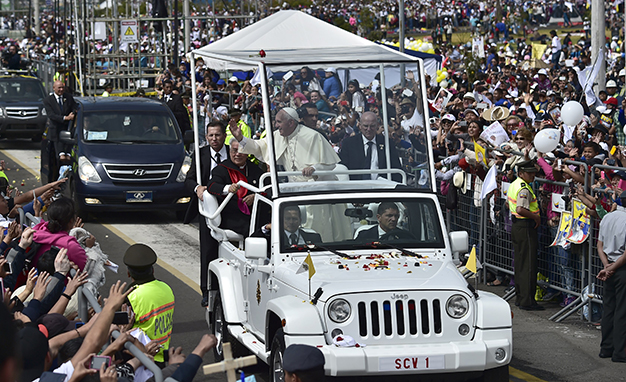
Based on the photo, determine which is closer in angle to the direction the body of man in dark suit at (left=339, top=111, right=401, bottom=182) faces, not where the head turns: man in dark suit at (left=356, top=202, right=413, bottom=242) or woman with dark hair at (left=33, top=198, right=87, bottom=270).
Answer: the man in dark suit

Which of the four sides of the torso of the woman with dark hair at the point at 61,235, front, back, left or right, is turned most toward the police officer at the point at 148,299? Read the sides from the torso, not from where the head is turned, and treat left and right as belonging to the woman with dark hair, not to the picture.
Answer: right

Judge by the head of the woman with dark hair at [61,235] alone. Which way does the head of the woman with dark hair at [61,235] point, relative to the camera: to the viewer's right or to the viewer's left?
to the viewer's right

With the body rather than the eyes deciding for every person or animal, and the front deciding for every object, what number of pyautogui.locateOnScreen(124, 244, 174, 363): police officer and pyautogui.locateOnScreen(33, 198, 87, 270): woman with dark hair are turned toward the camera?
0

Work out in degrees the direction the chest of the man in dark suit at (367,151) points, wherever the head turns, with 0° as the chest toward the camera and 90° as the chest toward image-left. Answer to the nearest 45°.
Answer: approximately 0°

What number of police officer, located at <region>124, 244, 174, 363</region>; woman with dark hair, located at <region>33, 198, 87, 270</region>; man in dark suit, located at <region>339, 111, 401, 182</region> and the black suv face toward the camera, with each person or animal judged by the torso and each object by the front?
2

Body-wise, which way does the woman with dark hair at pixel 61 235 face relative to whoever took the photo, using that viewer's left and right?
facing away from the viewer and to the right of the viewer

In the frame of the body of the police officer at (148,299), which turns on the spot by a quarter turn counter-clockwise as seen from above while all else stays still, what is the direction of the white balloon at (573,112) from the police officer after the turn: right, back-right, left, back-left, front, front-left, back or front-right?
back
